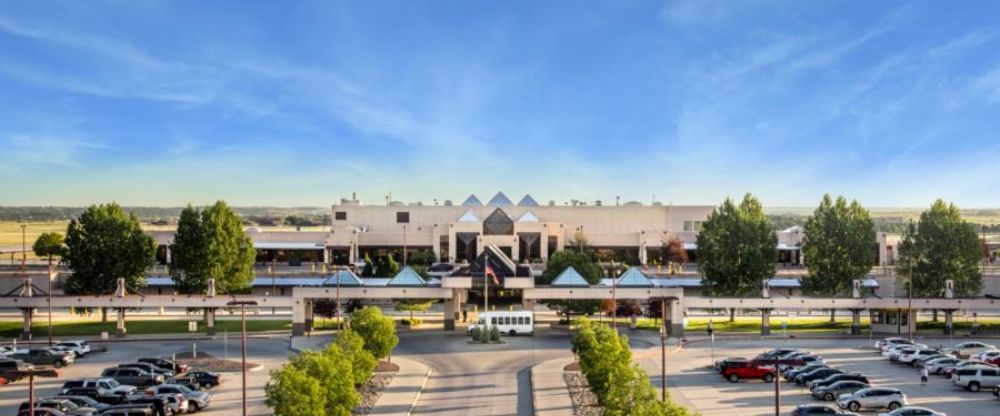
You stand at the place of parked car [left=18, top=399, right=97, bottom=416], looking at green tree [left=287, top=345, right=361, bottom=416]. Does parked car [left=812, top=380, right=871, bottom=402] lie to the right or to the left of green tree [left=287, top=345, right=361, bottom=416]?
left

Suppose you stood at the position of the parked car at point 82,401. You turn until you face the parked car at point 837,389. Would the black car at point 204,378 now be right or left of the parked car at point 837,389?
left
